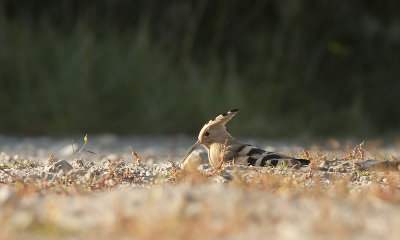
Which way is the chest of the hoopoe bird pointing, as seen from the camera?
to the viewer's left

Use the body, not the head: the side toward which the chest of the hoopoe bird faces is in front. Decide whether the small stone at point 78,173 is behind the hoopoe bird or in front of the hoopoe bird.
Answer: in front

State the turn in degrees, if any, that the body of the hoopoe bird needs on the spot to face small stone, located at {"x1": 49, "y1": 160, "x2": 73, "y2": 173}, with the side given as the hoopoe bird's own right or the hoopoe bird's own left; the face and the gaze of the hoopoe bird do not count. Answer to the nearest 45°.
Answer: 0° — it already faces it
